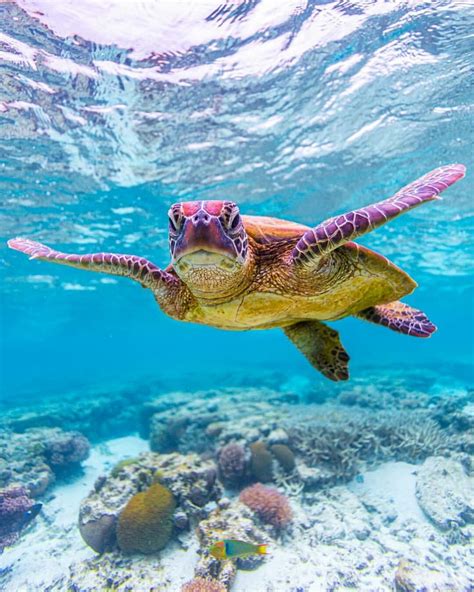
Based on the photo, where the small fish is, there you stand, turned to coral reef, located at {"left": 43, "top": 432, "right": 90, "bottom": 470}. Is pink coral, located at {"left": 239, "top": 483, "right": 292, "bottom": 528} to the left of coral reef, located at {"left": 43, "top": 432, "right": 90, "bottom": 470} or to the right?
right

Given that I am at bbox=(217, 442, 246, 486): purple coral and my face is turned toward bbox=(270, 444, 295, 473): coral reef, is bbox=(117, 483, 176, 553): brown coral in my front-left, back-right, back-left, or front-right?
back-right

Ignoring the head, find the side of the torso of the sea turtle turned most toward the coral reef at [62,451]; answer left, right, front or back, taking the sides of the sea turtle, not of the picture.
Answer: right

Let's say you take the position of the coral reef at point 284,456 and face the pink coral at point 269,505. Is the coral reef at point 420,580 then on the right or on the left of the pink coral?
left

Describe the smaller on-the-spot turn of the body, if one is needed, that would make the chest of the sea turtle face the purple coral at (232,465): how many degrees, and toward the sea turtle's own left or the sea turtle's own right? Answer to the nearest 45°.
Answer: approximately 135° to the sea turtle's own right

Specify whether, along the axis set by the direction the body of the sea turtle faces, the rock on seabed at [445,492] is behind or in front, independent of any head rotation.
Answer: behind
